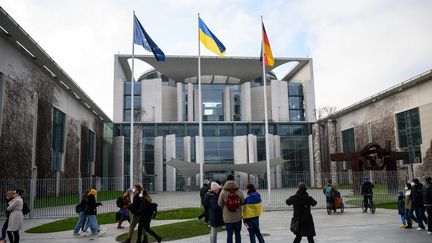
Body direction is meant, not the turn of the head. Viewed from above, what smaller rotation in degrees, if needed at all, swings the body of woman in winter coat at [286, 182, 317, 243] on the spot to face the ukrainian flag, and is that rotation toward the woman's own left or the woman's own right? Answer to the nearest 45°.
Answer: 0° — they already face it

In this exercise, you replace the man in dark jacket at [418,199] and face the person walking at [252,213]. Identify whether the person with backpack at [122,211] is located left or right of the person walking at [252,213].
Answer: right

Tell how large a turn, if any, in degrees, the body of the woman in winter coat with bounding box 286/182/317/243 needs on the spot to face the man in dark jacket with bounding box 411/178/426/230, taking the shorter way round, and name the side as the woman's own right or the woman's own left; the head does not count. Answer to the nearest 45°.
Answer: approximately 45° to the woman's own right

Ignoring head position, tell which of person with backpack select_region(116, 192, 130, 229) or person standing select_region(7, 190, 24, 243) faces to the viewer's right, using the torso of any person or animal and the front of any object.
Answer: the person with backpack

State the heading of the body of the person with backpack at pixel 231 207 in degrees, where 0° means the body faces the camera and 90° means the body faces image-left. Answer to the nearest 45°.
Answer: approximately 180°

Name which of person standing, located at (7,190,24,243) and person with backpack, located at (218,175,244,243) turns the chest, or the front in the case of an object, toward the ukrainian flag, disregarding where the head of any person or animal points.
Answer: the person with backpack

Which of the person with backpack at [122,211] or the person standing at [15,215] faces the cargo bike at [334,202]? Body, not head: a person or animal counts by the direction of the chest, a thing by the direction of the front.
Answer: the person with backpack

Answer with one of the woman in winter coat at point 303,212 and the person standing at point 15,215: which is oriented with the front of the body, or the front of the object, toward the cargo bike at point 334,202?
the woman in winter coat
